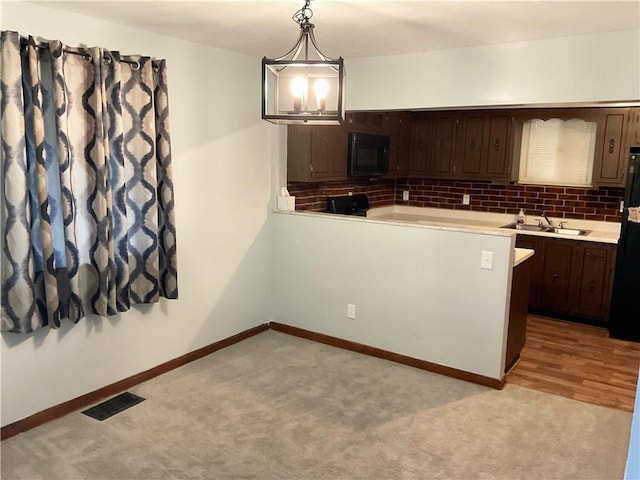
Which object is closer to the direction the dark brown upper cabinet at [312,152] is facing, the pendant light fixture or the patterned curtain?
the pendant light fixture

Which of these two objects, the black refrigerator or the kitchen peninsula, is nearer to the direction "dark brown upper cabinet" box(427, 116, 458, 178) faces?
the kitchen peninsula

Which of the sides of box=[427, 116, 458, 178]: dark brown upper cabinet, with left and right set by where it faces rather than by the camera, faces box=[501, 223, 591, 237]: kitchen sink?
left

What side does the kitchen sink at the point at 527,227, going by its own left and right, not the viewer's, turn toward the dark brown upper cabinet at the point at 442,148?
right

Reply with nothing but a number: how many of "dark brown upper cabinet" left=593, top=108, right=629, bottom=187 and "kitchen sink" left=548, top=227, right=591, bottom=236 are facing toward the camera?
2

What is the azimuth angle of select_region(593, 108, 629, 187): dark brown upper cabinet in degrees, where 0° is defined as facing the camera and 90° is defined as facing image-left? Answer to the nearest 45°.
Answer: approximately 0°

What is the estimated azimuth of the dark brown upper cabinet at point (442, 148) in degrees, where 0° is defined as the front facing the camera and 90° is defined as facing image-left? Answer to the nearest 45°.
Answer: approximately 0°

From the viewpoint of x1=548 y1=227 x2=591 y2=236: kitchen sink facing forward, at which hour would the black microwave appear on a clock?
The black microwave is roughly at 2 o'clock from the kitchen sink.

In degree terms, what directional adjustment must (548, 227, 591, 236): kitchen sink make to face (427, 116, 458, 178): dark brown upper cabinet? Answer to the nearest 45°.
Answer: approximately 90° to its right
